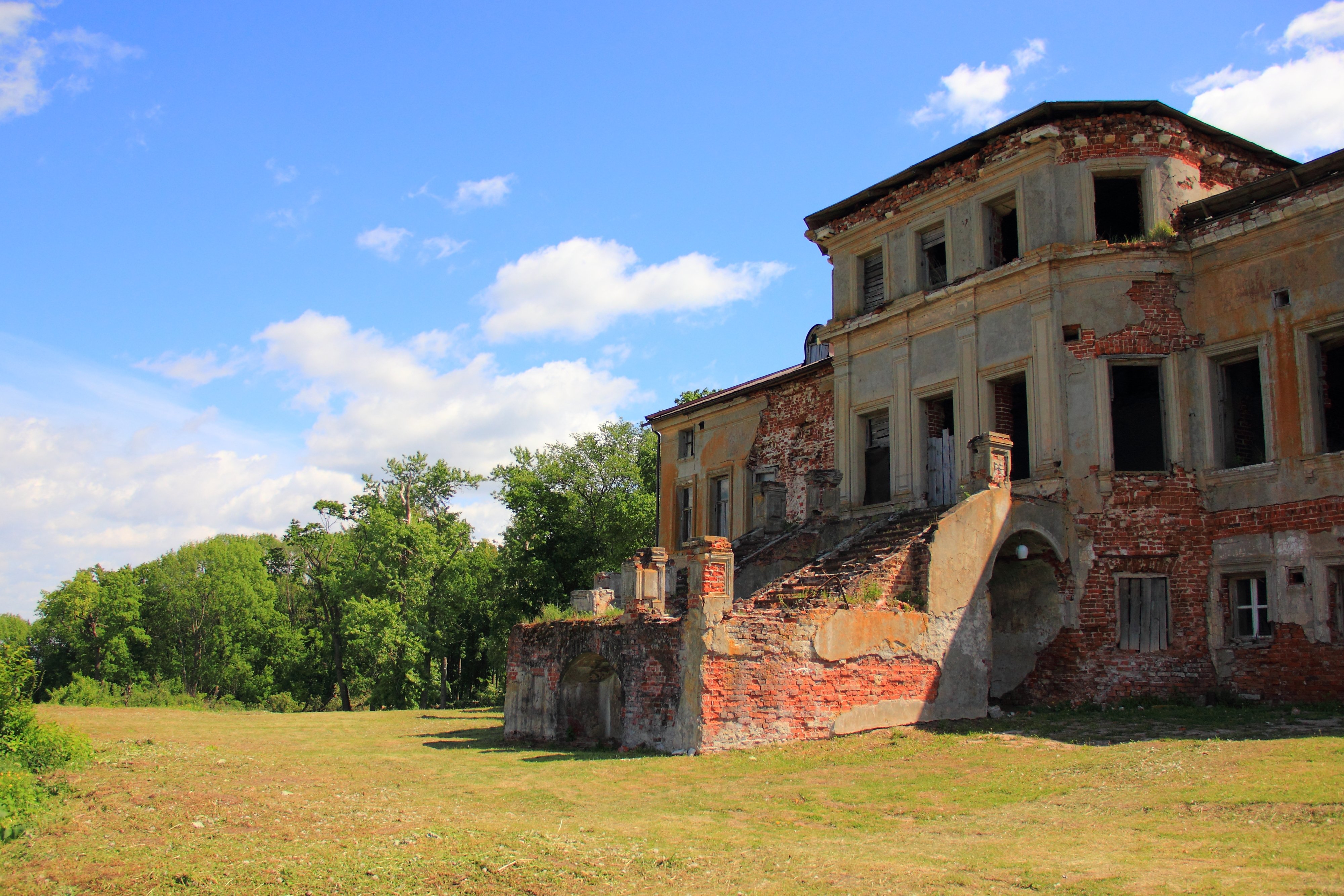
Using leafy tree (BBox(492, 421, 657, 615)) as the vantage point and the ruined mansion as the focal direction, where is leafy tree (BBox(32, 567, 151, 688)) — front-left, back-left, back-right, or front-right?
back-right

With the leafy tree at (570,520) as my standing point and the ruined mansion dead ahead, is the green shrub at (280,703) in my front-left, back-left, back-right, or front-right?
back-right

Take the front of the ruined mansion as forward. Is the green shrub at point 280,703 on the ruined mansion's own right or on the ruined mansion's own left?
on the ruined mansion's own right

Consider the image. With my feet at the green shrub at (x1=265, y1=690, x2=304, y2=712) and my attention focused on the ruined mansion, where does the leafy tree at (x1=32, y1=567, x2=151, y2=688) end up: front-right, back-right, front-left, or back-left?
back-right

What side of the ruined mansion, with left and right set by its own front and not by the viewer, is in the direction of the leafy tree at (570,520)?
right

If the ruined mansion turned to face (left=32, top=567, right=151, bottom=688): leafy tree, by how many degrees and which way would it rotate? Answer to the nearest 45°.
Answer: approximately 90° to its right

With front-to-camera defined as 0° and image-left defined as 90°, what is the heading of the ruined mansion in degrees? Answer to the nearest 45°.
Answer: approximately 45°
